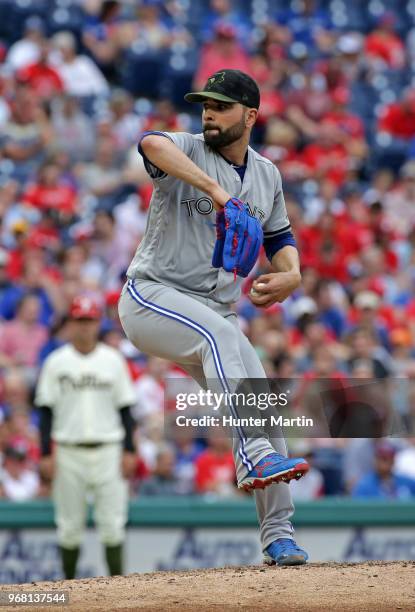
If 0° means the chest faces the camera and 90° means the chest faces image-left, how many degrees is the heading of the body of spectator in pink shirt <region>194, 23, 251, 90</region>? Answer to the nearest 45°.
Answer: approximately 0°

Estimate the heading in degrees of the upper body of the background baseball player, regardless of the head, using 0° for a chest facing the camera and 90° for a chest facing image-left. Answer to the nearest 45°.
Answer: approximately 0°

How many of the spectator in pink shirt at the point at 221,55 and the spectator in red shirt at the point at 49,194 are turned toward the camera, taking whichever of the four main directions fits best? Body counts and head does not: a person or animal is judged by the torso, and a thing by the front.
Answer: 2

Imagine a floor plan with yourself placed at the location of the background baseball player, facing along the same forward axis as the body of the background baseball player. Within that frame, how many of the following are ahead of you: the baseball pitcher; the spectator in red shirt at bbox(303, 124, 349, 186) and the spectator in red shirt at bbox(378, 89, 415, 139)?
1
